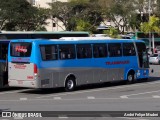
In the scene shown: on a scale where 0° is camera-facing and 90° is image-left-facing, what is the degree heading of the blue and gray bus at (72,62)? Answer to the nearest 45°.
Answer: approximately 225°

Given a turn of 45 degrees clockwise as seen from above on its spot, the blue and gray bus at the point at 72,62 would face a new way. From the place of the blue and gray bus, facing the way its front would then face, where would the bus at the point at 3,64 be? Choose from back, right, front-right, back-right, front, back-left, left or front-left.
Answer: back
